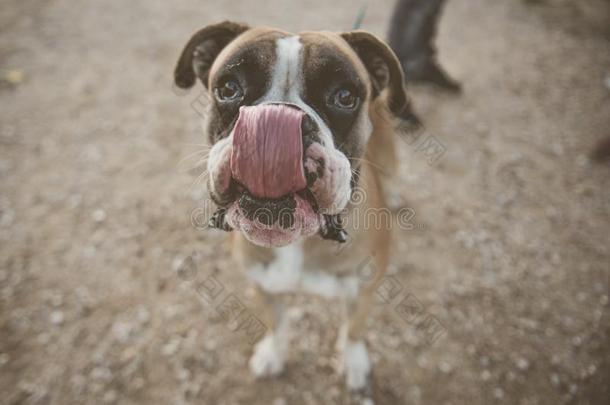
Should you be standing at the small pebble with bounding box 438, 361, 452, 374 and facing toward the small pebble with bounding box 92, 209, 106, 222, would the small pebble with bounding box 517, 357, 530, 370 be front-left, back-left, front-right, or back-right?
back-right

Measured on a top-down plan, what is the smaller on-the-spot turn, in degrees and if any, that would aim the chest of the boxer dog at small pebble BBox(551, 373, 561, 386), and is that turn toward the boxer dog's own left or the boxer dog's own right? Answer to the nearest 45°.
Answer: approximately 90° to the boxer dog's own left

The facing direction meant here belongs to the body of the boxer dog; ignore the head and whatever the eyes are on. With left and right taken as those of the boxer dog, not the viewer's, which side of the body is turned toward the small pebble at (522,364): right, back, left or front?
left

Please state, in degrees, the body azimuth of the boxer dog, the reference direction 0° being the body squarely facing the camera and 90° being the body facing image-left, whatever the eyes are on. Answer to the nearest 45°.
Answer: approximately 0°
